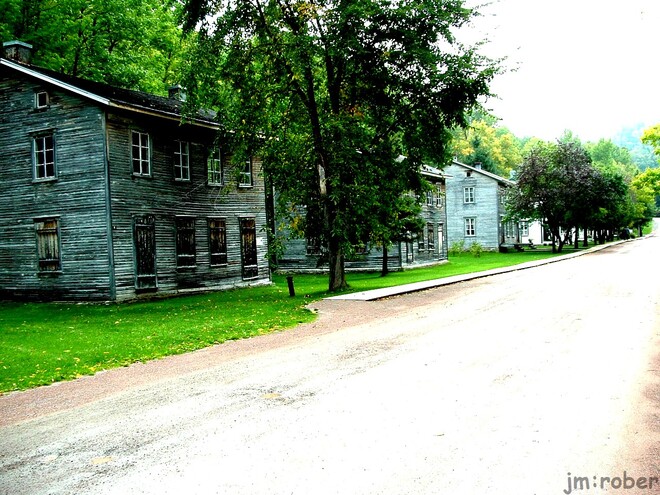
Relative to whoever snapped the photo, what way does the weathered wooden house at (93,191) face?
facing the viewer and to the right of the viewer

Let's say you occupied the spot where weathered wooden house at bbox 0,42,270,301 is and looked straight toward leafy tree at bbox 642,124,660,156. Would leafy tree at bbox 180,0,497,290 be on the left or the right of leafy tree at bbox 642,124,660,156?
right

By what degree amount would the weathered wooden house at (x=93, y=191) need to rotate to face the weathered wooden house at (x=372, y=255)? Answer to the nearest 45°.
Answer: approximately 90° to its left

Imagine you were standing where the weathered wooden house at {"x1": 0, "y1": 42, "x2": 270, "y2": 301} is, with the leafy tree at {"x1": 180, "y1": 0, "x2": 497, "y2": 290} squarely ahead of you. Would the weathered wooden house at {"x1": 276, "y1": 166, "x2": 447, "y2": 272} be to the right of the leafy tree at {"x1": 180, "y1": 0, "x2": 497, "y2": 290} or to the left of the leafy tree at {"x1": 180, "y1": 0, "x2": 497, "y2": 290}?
left

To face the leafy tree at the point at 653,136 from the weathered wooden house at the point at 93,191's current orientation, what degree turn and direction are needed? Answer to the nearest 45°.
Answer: approximately 45° to its left

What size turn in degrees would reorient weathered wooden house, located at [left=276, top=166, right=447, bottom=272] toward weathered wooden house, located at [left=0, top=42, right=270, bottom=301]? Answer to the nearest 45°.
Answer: approximately 90° to its right

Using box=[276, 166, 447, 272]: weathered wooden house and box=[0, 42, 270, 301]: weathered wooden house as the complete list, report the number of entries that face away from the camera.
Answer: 0

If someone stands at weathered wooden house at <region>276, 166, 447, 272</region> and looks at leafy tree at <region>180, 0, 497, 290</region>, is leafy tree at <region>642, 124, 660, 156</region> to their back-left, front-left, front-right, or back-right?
back-left
